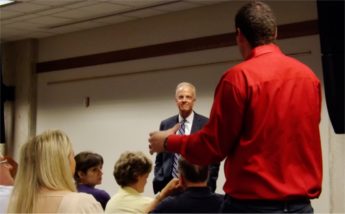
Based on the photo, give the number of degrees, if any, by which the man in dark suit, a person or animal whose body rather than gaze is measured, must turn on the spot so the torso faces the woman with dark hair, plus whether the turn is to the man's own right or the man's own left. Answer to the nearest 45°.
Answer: approximately 45° to the man's own right

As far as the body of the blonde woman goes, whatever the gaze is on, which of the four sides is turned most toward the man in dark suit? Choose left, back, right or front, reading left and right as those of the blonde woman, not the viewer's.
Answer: front

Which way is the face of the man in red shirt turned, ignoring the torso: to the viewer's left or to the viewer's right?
to the viewer's left

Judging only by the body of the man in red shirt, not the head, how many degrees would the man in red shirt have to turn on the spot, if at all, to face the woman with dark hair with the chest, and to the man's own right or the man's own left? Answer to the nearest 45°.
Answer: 0° — they already face them

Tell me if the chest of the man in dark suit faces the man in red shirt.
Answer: yes

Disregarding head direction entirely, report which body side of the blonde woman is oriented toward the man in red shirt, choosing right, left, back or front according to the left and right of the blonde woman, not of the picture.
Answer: right

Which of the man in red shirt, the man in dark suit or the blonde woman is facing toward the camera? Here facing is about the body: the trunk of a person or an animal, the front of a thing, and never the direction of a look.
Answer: the man in dark suit

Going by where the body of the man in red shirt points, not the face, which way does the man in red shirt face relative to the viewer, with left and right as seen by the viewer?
facing away from the viewer and to the left of the viewer

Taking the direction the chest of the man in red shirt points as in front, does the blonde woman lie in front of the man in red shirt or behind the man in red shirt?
in front

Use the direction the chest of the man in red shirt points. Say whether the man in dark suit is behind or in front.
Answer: in front

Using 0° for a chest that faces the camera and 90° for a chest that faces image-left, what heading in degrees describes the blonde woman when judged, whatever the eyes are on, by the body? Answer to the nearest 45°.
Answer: approximately 225°

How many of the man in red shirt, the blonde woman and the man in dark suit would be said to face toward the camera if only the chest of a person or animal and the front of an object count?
1
